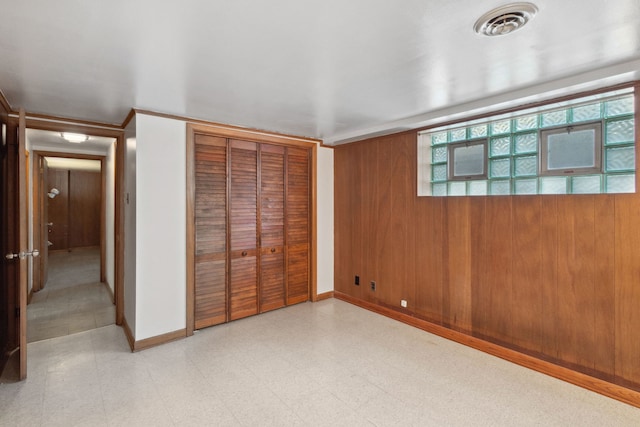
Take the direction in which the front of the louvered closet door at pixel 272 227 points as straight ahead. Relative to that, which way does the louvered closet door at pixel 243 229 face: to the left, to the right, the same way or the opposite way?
the same way

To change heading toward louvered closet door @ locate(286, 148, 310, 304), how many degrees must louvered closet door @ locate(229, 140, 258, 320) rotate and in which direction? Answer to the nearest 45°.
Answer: approximately 90° to its left

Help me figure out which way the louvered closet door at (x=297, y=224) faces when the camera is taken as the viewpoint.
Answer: facing the viewer and to the right of the viewer

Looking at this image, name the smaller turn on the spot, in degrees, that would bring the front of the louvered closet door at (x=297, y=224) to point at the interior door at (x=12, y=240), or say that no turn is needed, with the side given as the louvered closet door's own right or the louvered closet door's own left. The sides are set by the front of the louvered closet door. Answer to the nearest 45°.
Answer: approximately 90° to the louvered closet door's own right

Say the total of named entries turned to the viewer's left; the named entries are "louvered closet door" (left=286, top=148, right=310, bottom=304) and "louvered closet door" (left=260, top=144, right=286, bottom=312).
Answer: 0

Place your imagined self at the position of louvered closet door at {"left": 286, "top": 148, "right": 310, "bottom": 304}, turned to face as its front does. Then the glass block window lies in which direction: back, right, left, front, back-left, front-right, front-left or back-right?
front

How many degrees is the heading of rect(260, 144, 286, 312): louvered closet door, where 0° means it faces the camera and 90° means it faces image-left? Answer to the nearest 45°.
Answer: approximately 315°

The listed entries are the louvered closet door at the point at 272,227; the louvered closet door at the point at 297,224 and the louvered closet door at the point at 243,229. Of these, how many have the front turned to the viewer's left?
0

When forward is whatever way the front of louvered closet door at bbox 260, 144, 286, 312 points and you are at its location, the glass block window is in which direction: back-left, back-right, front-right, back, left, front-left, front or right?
front

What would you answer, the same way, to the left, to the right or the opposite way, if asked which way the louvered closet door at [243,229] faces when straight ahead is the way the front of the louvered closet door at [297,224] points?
the same way

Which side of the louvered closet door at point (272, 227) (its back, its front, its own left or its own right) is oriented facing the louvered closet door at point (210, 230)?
right

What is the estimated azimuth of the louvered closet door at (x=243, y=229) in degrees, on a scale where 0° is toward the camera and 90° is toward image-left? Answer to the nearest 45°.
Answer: approximately 315°

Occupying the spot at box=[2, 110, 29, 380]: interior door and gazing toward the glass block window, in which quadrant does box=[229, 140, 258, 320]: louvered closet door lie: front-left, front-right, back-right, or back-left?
front-left
